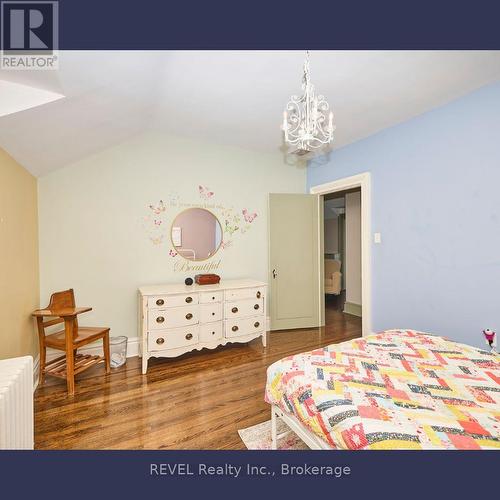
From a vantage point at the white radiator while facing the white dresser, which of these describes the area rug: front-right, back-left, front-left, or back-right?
front-right

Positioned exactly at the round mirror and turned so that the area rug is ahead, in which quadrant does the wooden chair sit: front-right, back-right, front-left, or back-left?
front-right

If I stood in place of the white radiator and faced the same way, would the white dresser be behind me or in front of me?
in front

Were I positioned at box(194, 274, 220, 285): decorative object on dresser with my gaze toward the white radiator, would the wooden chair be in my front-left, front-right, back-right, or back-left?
front-right

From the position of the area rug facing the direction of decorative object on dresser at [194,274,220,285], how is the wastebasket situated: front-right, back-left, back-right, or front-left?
front-left

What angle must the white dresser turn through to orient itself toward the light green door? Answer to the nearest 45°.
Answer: approximately 90° to its left

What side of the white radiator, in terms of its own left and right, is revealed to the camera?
right

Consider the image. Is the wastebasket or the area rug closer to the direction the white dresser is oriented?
the area rug

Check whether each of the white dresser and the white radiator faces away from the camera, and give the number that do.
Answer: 0

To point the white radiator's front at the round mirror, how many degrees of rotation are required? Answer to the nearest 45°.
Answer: approximately 45° to its left

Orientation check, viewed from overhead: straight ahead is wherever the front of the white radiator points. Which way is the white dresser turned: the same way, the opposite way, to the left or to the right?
to the right

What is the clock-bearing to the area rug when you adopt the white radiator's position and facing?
The area rug is roughly at 1 o'clock from the white radiator.

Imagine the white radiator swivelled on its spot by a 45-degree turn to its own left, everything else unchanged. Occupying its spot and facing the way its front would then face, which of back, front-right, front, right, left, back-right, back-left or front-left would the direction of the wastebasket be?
front

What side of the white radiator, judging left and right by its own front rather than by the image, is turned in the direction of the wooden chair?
left

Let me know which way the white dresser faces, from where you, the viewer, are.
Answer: facing the viewer and to the right of the viewer
